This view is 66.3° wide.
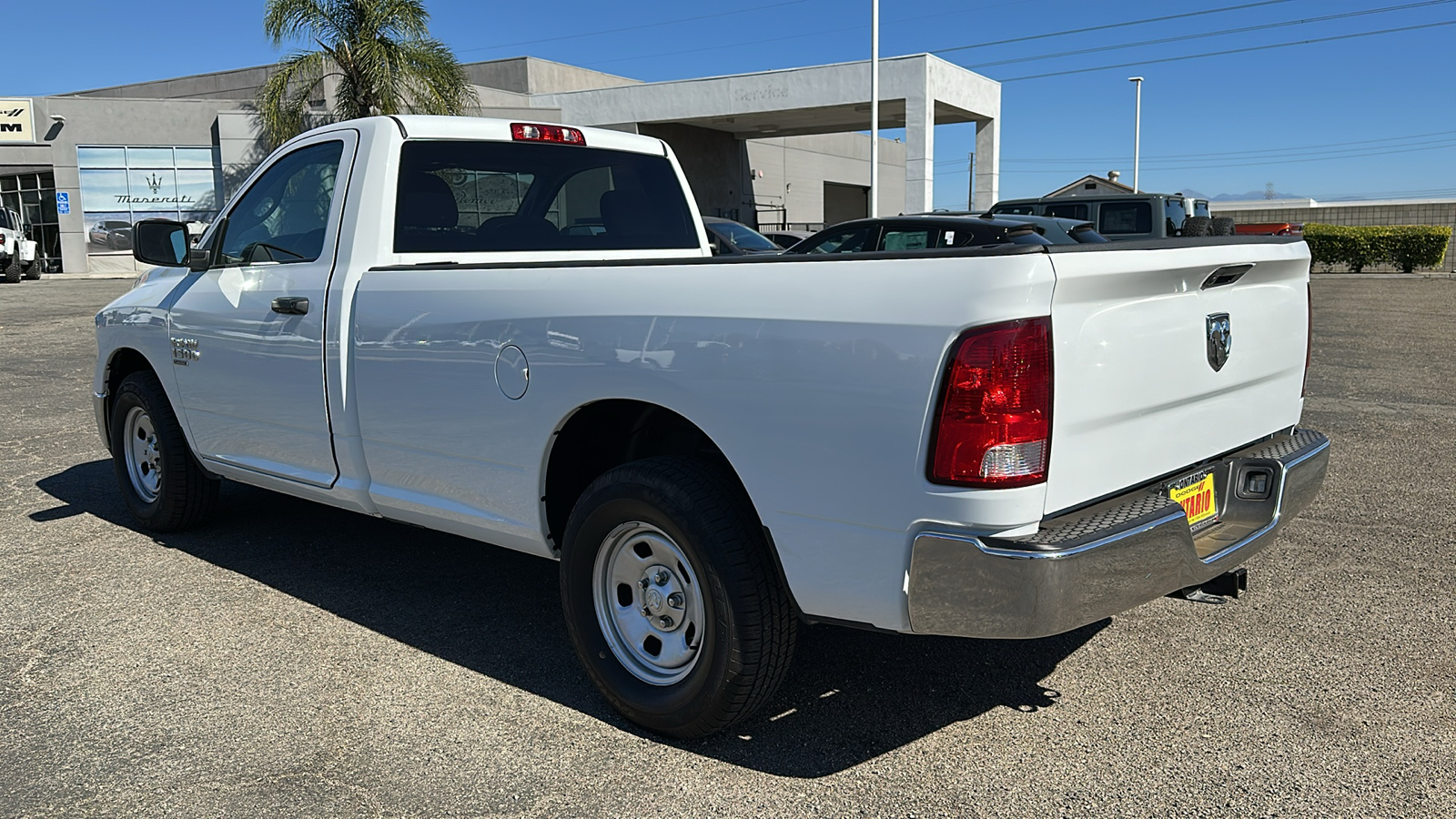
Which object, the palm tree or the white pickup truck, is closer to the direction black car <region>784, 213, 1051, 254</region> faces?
the palm tree

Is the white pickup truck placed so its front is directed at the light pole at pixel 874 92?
no

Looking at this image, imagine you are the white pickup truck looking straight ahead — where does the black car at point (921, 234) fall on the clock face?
The black car is roughly at 2 o'clock from the white pickup truck.

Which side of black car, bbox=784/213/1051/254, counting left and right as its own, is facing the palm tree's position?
front

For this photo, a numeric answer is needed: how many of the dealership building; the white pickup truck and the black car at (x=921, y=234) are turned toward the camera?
1

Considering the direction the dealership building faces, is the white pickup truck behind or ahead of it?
ahead

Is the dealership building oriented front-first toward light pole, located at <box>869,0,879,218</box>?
no

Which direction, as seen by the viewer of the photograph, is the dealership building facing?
facing the viewer

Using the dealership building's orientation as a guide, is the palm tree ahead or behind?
ahead

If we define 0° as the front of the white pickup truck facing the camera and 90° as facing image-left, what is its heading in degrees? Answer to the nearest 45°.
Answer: approximately 135°

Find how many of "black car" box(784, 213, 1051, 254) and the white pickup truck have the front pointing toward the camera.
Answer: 0

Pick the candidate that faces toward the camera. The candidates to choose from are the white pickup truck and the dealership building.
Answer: the dealership building

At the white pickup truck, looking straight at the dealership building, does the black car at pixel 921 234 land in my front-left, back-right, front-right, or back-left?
front-right

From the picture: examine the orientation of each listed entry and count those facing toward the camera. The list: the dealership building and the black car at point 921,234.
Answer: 1

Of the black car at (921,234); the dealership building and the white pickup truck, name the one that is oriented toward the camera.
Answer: the dealership building

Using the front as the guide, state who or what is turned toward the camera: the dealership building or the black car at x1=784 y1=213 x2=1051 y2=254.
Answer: the dealership building

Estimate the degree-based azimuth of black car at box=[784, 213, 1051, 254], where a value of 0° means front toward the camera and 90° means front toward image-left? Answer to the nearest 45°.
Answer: approximately 135°

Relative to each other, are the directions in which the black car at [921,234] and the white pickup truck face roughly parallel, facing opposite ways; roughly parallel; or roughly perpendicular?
roughly parallel

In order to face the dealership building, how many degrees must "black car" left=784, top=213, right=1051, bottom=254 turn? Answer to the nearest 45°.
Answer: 0° — it already faces it

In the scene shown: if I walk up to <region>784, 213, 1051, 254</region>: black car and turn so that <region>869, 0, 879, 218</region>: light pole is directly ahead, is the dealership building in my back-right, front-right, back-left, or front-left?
front-left
